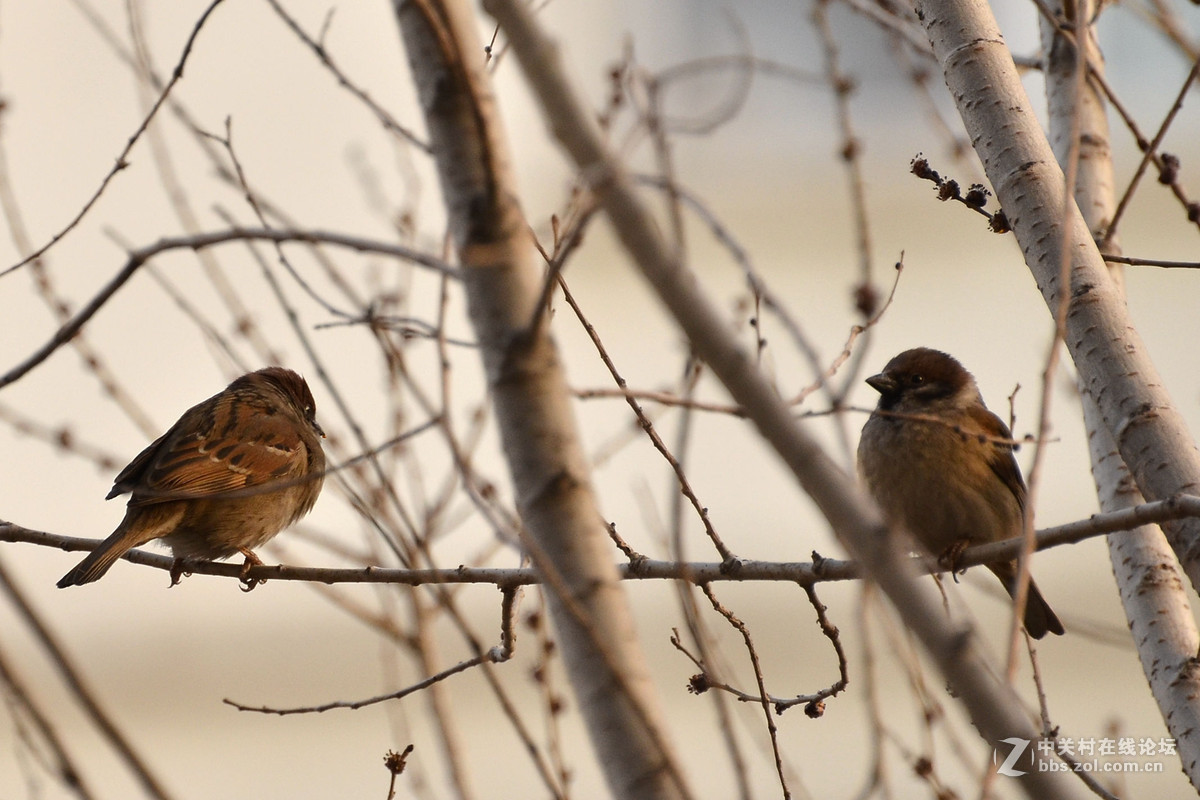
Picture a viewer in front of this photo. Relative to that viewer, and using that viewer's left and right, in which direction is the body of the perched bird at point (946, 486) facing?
facing the viewer and to the left of the viewer
